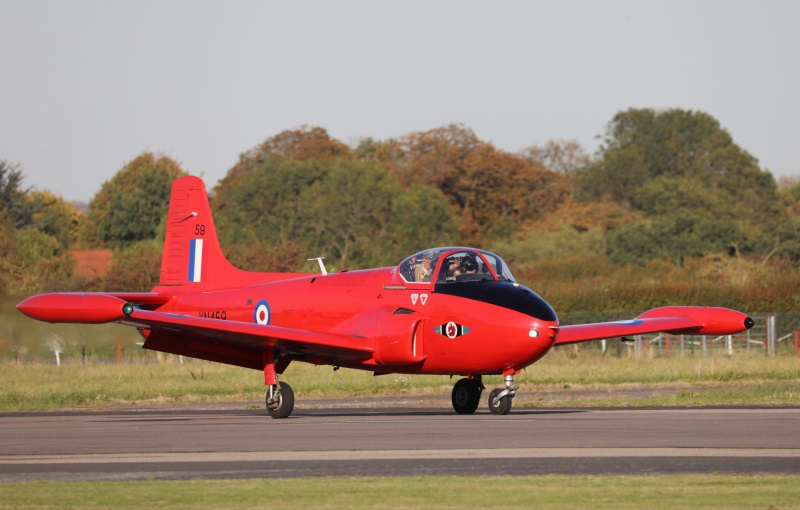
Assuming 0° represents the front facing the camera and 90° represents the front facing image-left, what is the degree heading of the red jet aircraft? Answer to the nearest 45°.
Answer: approximately 315°
